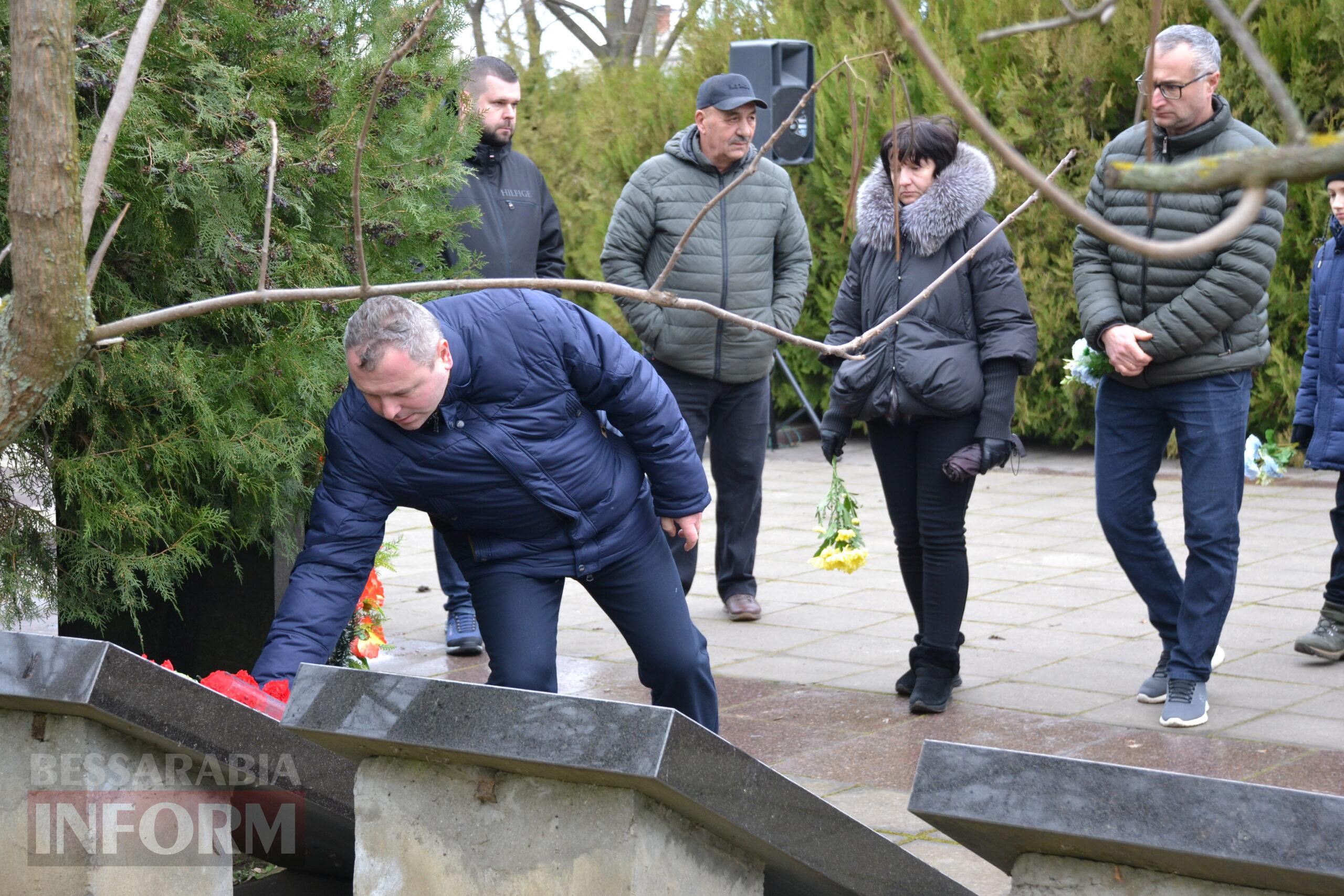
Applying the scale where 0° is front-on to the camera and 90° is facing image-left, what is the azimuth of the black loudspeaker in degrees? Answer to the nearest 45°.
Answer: approximately 315°

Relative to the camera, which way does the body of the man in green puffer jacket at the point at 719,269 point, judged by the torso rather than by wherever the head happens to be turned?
toward the camera

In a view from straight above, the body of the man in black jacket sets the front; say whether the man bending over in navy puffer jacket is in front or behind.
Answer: in front

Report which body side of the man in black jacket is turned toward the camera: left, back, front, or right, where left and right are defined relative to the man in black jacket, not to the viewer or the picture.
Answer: front

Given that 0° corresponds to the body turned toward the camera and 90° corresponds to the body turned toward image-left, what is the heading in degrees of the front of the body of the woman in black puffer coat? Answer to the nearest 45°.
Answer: approximately 45°

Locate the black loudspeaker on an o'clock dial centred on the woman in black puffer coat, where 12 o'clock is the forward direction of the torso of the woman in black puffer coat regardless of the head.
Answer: The black loudspeaker is roughly at 4 o'clock from the woman in black puffer coat.

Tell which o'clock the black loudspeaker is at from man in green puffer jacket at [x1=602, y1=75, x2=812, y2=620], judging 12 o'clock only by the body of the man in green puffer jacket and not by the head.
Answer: The black loudspeaker is roughly at 6 o'clock from the man in green puffer jacket.

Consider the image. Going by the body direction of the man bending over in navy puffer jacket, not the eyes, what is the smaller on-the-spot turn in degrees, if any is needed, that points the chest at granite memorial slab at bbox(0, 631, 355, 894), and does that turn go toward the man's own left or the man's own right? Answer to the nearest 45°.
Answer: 0° — they already face it

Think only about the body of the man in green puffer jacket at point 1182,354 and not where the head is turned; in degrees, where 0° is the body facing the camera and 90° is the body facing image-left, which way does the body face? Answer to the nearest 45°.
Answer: approximately 45°

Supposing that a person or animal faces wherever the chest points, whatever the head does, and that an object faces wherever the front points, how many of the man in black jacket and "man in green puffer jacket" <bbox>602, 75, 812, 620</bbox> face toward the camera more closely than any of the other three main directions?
2

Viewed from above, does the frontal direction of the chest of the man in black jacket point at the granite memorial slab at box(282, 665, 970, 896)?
yes

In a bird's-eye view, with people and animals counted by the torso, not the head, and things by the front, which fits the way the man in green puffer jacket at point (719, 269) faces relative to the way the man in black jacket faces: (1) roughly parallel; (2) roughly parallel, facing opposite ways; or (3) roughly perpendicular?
roughly parallel

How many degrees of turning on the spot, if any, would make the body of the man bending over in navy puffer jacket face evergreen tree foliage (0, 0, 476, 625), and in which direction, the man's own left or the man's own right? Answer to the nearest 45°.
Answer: approximately 90° to the man's own right

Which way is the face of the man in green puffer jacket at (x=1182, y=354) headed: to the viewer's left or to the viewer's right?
to the viewer's left

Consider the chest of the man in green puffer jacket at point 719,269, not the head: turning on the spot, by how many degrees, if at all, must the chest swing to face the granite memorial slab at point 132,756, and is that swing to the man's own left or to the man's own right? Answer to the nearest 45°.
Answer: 0° — they already face it
